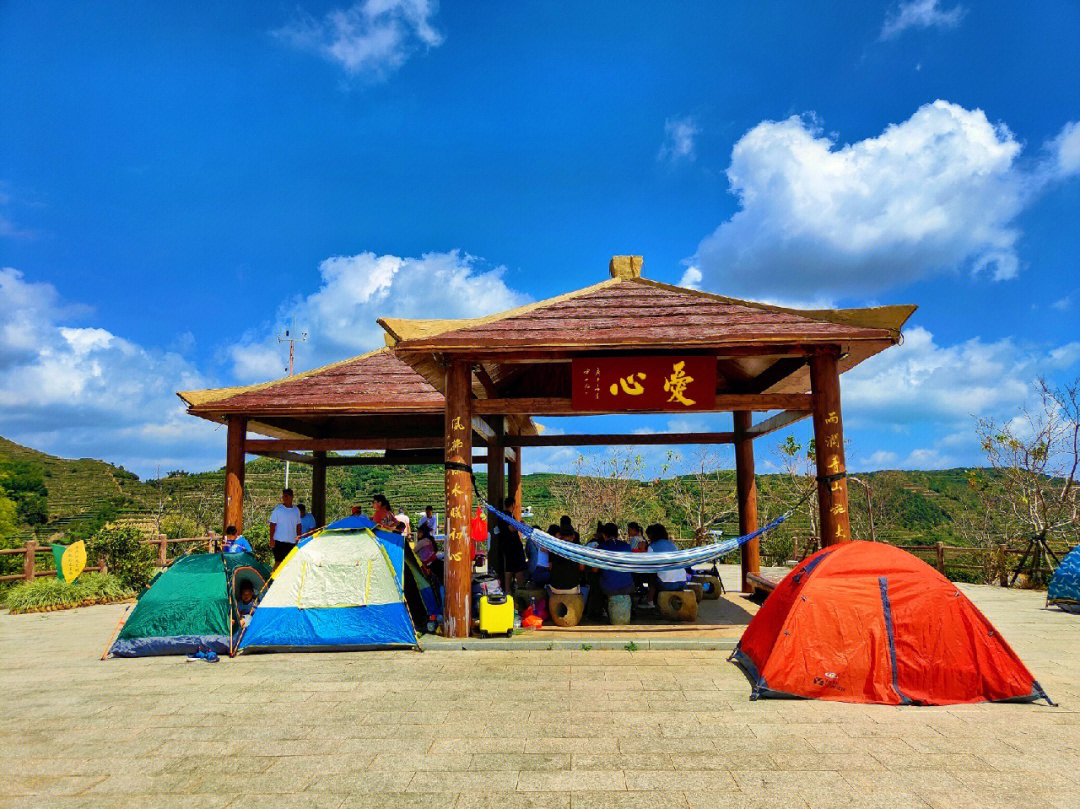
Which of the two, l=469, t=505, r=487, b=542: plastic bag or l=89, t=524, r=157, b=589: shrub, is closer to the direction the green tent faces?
the plastic bag

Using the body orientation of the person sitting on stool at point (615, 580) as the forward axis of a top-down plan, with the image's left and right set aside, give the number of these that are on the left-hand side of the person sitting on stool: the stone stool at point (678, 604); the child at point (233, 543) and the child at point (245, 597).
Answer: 2

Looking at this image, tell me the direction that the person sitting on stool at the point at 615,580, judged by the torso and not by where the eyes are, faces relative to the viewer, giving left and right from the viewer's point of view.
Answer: facing away from the viewer

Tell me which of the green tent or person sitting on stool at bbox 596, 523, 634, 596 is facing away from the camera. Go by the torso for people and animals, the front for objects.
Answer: the person sitting on stool

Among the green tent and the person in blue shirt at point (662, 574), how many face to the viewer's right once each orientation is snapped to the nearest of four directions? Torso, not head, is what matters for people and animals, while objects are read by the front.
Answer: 1

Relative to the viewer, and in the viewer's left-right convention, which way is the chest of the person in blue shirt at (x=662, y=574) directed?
facing away from the viewer and to the left of the viewer

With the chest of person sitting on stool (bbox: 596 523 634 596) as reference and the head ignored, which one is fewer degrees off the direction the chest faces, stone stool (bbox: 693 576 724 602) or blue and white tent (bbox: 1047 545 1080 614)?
the stone stool

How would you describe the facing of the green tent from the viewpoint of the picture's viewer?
facing to the right of the viewer

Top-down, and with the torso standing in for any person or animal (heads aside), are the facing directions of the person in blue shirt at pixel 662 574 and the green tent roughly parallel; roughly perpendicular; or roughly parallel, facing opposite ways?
roughly perpendicular

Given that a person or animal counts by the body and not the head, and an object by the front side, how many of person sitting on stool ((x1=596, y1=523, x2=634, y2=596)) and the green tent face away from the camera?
1
